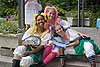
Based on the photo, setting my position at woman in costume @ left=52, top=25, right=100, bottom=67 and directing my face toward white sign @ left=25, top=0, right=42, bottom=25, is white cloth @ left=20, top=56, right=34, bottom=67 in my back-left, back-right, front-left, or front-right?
front-left

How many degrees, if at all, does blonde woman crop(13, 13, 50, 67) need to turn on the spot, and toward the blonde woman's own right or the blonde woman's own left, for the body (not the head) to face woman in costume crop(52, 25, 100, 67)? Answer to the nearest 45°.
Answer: approximately 135° to the blonde woman's own left

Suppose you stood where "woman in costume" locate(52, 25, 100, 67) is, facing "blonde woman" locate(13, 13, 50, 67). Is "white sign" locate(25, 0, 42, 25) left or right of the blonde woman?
right

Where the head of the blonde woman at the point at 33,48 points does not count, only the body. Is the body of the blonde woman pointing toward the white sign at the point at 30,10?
no

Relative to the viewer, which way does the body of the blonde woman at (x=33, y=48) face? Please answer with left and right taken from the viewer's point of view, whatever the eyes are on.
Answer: facing the viewer and to the left of the viewer

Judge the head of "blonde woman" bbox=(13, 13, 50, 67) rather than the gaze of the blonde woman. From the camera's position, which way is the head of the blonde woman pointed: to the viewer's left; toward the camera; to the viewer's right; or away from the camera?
toward the camera

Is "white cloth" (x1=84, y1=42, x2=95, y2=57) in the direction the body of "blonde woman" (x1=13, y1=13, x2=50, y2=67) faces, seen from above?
no
